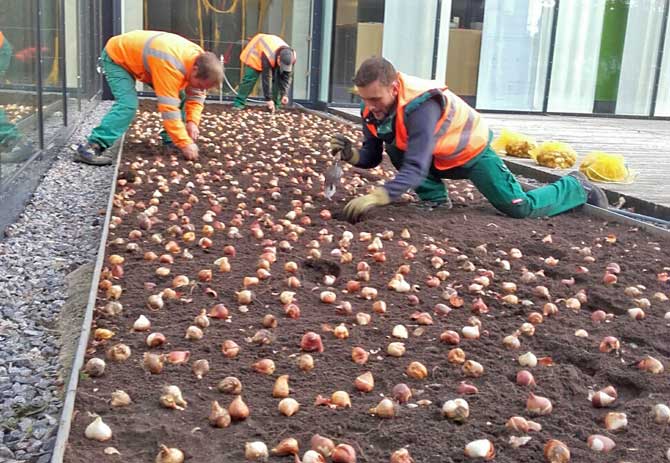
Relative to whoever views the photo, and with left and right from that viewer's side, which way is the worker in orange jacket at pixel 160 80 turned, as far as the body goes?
facing to the right of the viewer

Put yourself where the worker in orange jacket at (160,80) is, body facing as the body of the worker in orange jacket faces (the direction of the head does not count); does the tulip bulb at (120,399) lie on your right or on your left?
on your right

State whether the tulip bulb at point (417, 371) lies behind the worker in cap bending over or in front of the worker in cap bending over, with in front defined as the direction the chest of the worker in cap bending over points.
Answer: in front

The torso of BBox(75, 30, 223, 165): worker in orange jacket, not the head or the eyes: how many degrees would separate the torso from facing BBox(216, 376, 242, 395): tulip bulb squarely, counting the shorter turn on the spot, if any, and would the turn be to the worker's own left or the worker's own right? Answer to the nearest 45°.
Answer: approximately 90° to the worker's own right

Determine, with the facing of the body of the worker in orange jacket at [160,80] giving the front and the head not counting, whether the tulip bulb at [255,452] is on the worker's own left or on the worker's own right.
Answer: on the worker's own right

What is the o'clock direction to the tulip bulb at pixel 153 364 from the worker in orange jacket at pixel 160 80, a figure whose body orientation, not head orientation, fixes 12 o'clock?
The tulip bulb is roughly at 3 o'clock from the worker in orange jacket.

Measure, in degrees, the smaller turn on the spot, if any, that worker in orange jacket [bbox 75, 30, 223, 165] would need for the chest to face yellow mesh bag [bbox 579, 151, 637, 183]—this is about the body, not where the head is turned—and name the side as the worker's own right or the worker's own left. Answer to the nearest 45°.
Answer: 0° — they already face it

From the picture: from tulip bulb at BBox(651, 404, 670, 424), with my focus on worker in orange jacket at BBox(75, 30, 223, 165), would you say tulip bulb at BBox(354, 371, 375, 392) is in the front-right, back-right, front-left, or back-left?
front-left

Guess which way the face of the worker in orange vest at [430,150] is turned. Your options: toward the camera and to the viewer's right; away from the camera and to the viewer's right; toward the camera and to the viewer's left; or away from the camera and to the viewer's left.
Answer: toward the camera and to the viewer's left

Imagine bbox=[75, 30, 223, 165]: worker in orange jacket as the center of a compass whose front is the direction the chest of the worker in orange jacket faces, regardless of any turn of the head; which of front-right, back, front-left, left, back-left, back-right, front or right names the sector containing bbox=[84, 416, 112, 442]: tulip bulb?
right
